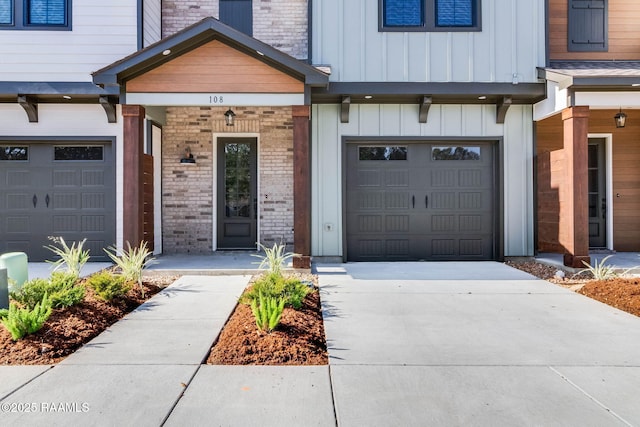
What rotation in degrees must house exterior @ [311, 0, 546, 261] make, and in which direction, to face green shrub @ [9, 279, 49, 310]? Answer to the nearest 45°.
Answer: approximately 45° to its right

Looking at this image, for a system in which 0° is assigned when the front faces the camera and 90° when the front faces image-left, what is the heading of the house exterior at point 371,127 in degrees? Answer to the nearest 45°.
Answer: approximately 0°

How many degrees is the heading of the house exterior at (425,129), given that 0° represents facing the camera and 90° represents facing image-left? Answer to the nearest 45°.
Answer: approximately 0°

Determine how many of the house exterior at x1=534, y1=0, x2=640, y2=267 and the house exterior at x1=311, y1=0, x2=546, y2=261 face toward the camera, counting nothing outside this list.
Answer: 2

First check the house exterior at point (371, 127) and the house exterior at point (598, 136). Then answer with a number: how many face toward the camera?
2

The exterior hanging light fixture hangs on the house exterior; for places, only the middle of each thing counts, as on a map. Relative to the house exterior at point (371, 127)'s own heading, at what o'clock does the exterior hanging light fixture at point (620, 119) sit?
The exterior hanging light fixture is roughly at 9 o'clock from the house exterior.
